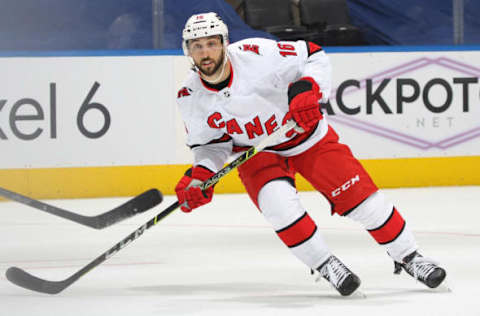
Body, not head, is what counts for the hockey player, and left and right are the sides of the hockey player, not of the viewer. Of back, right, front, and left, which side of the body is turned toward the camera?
front

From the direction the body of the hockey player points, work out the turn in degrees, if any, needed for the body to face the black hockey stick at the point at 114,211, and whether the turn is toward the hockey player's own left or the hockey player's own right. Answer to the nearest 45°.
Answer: approximately 90° to the hockey player's own right
